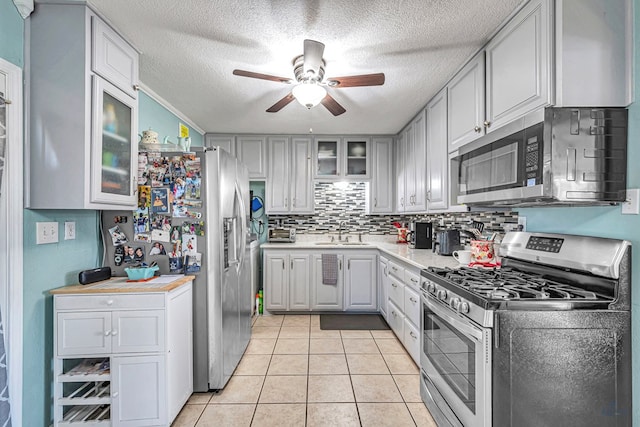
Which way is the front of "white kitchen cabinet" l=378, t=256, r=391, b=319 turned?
to the viewer's left

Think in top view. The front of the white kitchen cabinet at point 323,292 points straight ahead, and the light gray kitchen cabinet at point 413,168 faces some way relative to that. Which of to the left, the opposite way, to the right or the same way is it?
to the right

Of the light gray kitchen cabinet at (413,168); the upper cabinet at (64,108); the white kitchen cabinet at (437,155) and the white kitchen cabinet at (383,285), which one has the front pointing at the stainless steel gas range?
the upper cabinet

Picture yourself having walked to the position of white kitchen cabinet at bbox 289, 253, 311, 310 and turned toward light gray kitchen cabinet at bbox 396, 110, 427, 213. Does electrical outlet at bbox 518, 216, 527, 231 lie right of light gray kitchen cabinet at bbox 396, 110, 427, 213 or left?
right

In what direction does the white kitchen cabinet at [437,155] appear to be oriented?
to the viewer's left

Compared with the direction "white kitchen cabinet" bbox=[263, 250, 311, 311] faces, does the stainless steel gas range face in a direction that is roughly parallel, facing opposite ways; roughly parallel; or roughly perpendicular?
roughly perpendicular

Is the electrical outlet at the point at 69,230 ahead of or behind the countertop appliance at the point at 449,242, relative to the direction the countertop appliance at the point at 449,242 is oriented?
ahead

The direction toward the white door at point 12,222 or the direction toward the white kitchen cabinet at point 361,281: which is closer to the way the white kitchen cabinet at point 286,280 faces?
the white door

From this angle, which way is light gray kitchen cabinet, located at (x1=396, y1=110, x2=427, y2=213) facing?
to the viewer's left

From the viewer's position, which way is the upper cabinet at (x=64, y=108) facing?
facing the viewer and to the right of the viewer

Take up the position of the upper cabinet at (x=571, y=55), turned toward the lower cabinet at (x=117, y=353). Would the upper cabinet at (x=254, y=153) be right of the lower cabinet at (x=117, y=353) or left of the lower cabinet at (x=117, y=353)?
right
